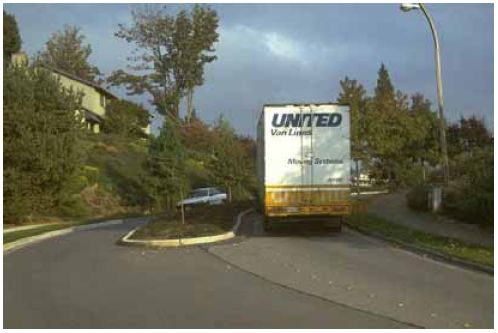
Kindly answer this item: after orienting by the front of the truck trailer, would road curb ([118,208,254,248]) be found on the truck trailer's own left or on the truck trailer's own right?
on the truck trailer's own left

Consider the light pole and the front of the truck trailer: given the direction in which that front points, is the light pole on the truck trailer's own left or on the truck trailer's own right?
on the truck trailer's own right

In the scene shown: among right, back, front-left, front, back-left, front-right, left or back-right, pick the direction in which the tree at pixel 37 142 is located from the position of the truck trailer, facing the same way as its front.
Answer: front-left

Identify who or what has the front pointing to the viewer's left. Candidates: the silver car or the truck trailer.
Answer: the silver car

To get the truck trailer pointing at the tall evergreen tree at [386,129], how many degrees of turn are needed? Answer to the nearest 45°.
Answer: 0° — it already faces it

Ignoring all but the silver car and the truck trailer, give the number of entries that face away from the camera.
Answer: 1

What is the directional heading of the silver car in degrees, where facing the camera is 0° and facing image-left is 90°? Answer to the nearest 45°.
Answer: approximately 90°

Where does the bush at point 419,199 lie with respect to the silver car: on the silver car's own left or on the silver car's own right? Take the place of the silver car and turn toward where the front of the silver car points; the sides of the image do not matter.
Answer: on the silver car's own left

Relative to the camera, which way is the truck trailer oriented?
away from the camera

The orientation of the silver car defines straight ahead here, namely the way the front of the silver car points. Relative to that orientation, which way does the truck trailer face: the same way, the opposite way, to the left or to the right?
to the right

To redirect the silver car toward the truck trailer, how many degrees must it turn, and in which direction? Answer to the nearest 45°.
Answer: approximately 90° to its left

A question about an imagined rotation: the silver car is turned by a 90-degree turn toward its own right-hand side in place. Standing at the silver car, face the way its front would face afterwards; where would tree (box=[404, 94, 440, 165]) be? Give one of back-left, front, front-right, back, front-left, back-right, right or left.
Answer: right

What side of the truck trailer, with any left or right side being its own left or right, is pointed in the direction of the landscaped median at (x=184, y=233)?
left
